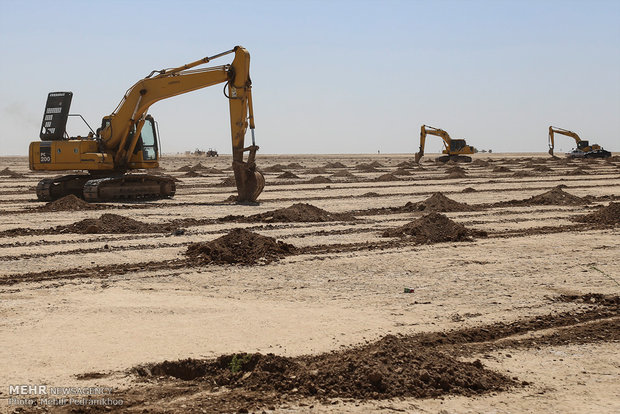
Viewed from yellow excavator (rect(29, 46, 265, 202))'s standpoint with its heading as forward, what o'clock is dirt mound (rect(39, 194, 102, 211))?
The dirt mound is roughly at 4 o'clock from the yellow excavator.

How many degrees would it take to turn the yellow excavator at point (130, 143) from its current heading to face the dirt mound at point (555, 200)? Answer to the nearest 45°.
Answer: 0° — it already faces it

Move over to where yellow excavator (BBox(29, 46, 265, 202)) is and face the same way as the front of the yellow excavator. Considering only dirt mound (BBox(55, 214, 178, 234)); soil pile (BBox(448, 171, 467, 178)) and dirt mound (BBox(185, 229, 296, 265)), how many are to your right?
2

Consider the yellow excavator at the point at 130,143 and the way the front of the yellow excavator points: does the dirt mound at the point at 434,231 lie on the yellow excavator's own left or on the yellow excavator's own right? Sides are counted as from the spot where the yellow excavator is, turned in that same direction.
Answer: on the yellow excavator's own right

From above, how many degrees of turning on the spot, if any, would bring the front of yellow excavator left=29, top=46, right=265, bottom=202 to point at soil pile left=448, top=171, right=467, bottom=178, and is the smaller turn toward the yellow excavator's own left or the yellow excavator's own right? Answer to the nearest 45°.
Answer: approximately 45° to the yellow excavator's own left

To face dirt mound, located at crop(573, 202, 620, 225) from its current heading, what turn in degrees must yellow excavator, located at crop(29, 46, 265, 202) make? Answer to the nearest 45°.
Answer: approximately 45° to its right

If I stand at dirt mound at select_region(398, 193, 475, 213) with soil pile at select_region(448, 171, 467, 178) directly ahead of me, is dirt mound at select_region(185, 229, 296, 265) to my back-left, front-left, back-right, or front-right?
back-left

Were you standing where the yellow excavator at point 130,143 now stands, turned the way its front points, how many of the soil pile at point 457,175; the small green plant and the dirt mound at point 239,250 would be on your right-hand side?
2

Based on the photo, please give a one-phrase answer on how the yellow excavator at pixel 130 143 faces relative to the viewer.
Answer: facing to the right of the viewer

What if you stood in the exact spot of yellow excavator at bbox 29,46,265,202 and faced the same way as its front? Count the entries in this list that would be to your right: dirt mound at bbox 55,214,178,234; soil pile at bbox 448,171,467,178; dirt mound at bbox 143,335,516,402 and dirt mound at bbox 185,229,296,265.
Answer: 3

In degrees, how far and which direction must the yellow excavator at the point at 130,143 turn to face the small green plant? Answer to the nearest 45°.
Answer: approximately 90° to its right
